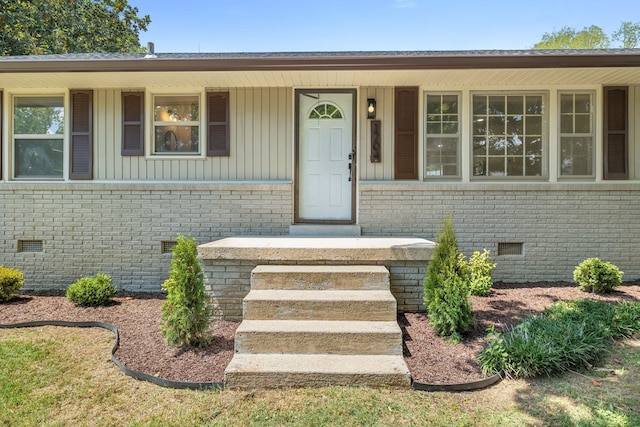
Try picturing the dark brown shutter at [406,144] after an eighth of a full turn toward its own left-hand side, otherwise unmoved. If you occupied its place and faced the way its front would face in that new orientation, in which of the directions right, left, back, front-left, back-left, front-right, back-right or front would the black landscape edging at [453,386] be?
front-right

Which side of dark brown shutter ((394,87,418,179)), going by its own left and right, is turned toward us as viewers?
front

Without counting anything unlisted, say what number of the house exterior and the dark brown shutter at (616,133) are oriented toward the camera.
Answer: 2

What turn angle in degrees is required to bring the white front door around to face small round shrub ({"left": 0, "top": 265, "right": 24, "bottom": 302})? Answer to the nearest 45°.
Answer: approximately 90° to its right

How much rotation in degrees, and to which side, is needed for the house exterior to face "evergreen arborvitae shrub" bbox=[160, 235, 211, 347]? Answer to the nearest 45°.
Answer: approximately 45° to its right

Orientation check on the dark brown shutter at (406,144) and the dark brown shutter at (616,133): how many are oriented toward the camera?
2

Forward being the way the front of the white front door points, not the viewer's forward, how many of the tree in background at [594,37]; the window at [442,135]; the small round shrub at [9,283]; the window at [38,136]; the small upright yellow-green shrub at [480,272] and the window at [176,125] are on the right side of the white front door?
3

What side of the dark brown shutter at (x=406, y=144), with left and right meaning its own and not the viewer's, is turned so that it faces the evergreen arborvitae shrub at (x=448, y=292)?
front

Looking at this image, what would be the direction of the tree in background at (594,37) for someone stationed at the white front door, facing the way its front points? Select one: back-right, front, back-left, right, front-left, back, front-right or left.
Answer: back-left

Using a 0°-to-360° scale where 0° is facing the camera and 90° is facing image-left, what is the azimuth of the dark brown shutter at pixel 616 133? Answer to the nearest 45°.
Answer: approximately 0°

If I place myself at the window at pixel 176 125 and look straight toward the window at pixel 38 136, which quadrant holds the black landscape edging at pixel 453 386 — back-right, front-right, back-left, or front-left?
back-left

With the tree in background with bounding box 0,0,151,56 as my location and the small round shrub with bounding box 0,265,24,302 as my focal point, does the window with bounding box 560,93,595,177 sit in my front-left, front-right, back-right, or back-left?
front-left

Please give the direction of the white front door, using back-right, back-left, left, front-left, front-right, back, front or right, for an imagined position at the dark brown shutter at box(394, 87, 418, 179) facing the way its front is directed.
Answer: right

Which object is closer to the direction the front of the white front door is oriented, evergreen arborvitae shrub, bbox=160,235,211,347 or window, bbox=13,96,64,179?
the evergreen arborvitae shrub

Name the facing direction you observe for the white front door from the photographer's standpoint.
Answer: facing the viewer

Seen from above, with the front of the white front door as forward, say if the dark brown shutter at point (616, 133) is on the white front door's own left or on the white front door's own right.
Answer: on the white front door's own left

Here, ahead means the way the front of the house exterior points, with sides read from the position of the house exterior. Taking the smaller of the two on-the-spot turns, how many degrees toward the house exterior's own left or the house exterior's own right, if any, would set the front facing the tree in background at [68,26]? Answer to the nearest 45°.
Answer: approximately 135° to the house exterior's own right

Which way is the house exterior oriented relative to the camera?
toward the camera

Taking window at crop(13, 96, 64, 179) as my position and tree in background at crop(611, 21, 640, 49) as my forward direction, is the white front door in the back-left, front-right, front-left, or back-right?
front-right
